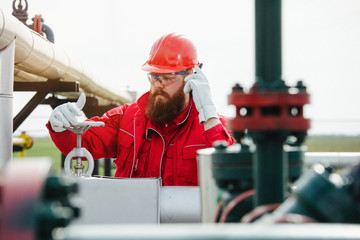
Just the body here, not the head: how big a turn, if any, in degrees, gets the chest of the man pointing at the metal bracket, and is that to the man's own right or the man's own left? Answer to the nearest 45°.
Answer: approximately 135° to the man's own right

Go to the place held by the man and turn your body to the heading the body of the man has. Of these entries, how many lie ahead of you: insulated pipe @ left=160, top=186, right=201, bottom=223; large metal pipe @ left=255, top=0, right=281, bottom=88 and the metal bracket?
2

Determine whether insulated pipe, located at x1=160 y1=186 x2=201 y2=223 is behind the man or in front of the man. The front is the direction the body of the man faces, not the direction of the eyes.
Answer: in front

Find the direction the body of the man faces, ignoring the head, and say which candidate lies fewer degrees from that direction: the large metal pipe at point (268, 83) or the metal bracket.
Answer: the large metal pipe

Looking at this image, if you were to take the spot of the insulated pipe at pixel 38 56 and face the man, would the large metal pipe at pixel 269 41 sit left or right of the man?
right

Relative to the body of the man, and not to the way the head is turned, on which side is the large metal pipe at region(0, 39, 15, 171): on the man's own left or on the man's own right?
on the man's own right

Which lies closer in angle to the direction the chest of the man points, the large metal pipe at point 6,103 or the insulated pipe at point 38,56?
the large metal pipe

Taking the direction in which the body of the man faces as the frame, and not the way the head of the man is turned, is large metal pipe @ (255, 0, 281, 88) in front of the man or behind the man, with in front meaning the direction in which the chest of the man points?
in front

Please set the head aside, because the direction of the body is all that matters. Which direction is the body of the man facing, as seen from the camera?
toward the camera

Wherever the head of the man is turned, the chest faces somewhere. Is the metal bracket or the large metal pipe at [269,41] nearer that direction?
the large metal pipe

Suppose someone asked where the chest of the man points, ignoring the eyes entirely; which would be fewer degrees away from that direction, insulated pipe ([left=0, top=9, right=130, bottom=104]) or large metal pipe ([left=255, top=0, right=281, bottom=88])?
the large metal pipe

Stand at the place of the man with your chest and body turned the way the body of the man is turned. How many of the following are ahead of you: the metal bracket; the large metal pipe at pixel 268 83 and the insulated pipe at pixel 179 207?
2

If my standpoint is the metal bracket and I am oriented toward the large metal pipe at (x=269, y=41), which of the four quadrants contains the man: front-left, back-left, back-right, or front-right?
front-left
